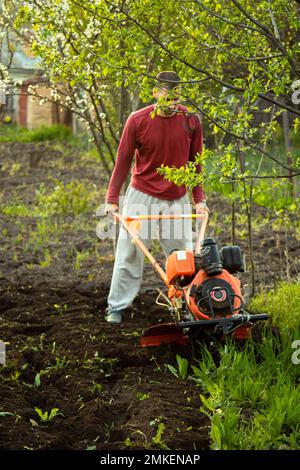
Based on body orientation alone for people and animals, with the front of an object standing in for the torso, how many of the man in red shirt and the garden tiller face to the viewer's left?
0

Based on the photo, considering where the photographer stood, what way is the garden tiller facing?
facing the viewer and to the right of the viewer

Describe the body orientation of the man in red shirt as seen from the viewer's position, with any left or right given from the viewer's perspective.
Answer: facing the viewer
